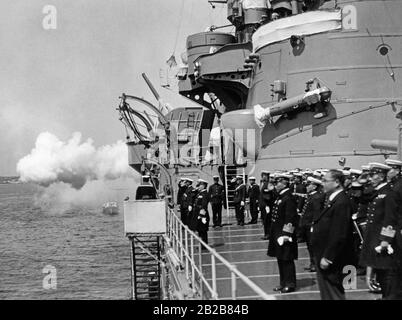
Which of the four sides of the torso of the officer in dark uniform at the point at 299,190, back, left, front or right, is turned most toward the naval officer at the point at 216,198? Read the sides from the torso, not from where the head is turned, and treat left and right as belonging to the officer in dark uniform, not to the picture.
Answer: right

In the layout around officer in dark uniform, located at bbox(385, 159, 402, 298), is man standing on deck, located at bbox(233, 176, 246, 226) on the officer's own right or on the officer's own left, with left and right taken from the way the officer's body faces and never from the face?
on the officer's own right

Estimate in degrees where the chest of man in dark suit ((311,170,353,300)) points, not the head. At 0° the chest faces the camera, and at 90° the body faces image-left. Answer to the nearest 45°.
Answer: approximately 90°
